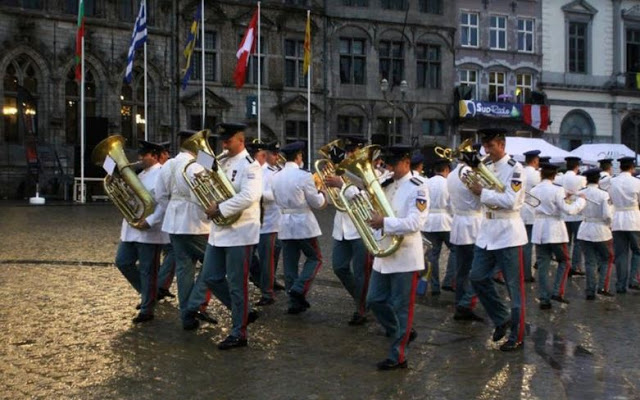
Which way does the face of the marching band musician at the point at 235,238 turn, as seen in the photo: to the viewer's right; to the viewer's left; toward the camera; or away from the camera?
to the viewer's left

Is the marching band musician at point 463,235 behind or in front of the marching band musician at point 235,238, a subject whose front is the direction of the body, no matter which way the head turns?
behind

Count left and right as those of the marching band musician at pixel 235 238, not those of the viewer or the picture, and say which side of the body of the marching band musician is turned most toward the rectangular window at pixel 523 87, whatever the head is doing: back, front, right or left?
back

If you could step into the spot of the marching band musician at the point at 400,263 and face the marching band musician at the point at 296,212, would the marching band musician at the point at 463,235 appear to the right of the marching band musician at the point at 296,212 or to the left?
right

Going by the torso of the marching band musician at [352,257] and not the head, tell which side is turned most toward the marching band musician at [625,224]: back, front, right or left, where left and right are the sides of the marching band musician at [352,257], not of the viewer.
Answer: back

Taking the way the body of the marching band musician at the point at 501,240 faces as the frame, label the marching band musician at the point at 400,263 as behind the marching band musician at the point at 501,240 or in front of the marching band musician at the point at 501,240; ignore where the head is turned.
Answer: in front

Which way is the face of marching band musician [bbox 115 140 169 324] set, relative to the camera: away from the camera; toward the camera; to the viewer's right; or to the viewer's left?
to the viewer's left

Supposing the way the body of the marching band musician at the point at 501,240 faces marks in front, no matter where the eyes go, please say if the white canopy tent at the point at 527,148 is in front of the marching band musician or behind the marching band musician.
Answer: behind
